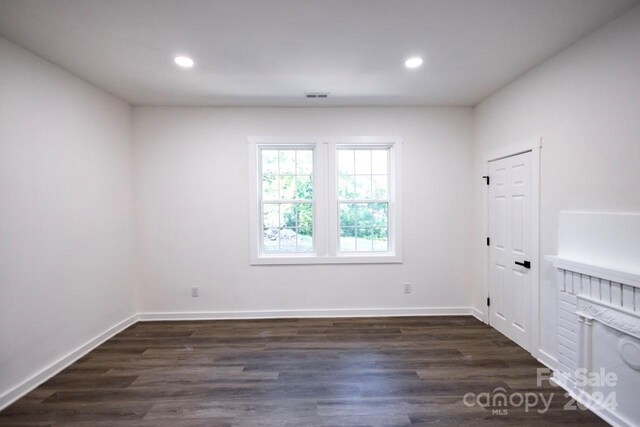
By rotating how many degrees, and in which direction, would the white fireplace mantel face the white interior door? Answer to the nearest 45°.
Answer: approximately 90° to its right

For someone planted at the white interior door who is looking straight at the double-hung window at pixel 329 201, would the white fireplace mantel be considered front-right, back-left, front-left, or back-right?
back-left

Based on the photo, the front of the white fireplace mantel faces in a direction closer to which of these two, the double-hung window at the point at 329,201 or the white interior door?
the double-hung window

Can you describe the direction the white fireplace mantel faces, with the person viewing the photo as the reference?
facing the viewer and to the left of the viewer

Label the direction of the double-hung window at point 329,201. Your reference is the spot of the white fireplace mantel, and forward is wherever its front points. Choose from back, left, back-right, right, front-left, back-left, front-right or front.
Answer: front-right
